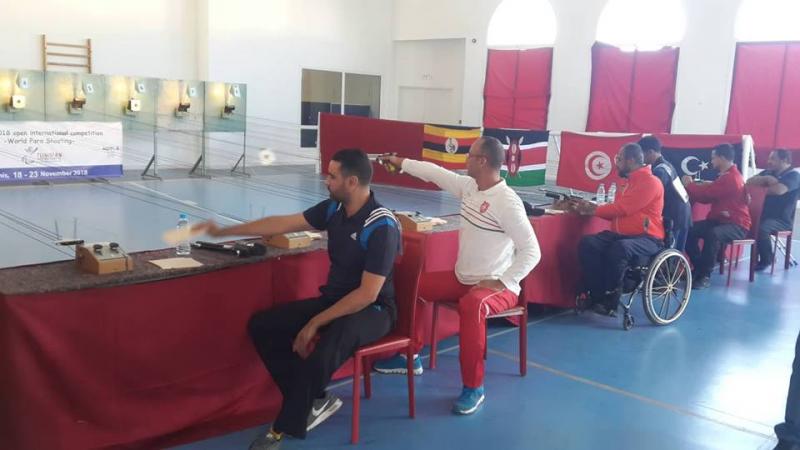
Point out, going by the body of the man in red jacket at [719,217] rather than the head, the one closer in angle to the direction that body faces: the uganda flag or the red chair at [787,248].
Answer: the uganda flag

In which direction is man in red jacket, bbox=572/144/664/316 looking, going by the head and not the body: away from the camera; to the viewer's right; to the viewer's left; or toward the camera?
to the viewer's left

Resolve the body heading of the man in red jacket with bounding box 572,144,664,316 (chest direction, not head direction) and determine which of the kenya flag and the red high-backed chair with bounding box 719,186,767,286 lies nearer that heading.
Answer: the kenya flag

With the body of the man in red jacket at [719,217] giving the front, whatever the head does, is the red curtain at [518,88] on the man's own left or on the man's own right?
on the man's own right

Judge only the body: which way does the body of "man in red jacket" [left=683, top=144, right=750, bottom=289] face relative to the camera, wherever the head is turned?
to the viewer's left

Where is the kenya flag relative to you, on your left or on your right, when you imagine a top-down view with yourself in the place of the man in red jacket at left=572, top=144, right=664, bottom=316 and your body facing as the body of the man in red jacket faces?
on your right

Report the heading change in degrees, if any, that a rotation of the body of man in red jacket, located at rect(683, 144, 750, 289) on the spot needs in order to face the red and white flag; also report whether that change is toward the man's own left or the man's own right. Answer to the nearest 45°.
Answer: approximately 45° to the man's own right

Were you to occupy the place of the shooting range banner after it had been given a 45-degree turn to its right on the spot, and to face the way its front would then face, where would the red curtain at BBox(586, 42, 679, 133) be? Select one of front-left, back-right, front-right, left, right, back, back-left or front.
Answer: back-left

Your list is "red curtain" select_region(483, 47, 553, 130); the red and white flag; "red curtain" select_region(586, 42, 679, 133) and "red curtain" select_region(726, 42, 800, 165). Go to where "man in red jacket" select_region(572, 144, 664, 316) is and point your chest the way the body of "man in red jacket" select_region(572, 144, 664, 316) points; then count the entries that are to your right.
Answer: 4

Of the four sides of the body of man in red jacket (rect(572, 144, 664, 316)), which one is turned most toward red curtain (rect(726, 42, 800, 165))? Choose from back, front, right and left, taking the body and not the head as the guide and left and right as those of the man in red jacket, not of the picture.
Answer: right

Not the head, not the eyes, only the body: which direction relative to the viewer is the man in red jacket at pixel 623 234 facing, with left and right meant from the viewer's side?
facing to the left of the viewer

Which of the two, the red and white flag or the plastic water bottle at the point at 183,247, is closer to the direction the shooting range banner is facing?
the plastic water bottle

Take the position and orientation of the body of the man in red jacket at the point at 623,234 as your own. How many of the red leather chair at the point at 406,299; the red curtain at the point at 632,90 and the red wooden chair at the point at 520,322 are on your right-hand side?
1

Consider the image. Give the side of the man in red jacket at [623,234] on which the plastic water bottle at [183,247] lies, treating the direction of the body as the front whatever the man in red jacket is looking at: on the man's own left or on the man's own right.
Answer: on the man's own left
